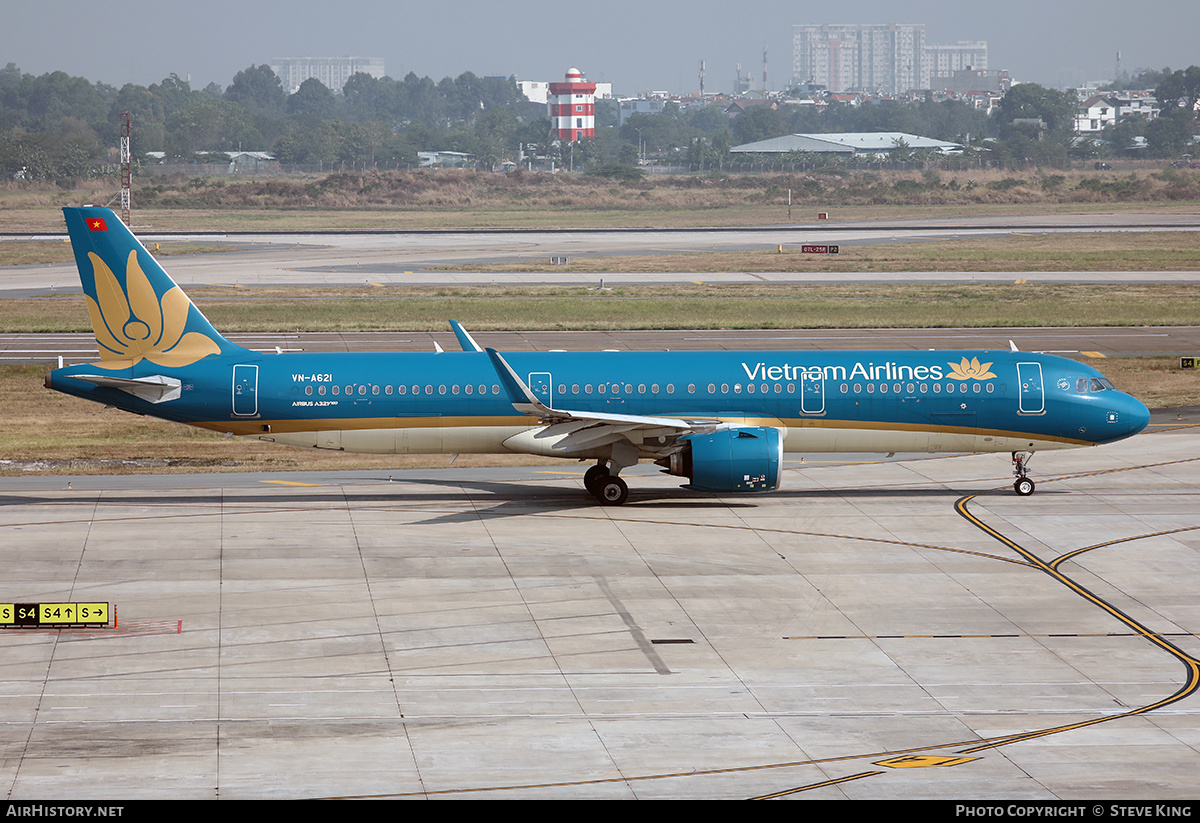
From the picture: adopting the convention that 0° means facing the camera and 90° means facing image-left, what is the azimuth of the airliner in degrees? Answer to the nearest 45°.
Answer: approximately 270°

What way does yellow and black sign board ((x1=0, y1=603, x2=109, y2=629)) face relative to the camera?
toward the camera
